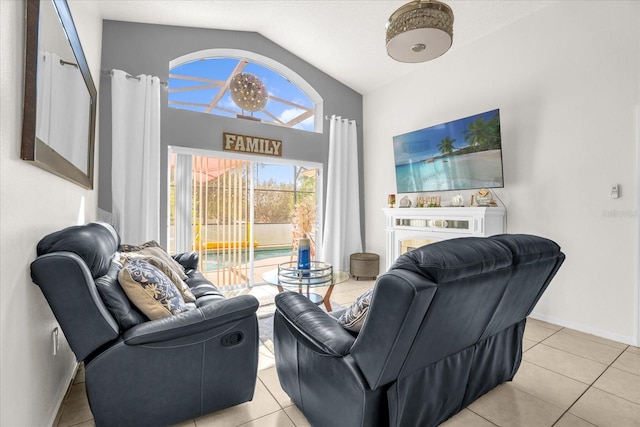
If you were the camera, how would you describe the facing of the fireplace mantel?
facing the viewer and to the left of the viewer

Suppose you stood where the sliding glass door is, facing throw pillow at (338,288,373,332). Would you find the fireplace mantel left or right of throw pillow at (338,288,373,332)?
left

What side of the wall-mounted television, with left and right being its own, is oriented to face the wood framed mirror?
front

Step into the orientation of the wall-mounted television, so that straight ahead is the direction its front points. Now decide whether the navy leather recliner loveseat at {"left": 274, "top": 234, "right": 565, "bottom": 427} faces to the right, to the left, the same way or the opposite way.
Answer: to the right

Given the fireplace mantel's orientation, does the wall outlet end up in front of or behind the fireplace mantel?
in front

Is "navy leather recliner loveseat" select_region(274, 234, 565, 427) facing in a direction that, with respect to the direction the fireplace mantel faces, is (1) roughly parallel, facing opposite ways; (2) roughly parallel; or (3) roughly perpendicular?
roughly perpendicular

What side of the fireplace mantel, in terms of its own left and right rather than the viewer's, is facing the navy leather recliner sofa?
front

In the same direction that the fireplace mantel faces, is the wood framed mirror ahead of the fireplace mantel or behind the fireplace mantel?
ahead

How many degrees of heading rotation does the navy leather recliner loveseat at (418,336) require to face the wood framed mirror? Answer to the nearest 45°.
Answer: approximately 45° to its left
